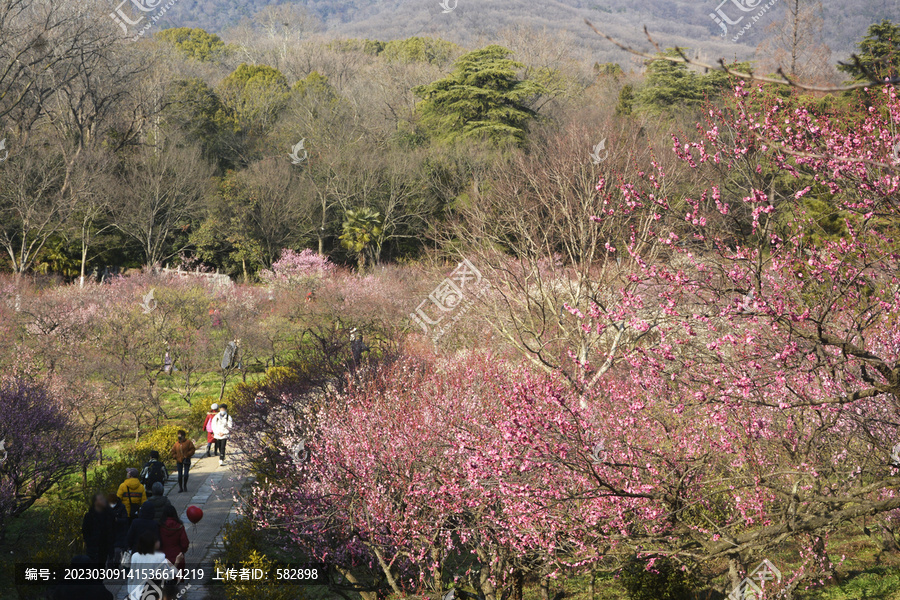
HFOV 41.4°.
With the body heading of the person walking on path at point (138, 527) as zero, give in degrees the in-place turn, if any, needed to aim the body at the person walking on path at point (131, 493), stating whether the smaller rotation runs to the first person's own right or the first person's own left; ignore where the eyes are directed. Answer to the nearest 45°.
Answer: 0° — they already face them

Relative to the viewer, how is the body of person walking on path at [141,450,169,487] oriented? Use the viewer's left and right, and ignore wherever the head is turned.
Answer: facing away from the viewer

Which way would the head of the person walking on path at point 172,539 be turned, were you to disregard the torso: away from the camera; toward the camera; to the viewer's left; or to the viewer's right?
away from the camera

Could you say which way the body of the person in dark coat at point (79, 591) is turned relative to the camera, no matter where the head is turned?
away from the camera

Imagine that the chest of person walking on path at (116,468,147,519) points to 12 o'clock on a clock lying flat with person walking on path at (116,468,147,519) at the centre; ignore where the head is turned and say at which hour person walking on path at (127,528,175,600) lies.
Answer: person walking on path at (127,528,175,600) is roughly at 6 o'clock from person walking on path at (116,468,147,519).

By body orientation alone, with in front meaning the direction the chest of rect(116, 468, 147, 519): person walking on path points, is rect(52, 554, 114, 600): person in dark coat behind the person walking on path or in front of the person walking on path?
behind

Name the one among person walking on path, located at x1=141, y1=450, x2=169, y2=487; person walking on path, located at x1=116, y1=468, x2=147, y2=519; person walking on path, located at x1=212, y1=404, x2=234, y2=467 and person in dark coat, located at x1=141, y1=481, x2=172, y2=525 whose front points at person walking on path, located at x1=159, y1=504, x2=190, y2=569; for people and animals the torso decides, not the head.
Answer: person walking on path, located at x1=212, y1=404, x2=234, y2=467

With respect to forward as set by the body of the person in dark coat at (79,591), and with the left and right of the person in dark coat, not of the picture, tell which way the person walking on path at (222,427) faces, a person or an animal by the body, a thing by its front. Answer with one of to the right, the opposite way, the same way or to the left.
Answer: the opposite way

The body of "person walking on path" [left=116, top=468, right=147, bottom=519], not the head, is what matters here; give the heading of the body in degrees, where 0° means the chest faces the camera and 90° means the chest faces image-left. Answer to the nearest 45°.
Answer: approximately 180°

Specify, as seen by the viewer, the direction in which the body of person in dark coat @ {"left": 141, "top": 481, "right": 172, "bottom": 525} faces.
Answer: away from the camera

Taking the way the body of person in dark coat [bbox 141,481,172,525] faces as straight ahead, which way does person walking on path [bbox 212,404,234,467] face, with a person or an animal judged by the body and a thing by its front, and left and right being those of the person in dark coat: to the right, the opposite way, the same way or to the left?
the opposite way

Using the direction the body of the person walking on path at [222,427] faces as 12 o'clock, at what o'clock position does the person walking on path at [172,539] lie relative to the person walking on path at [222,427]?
the person walking on path at [172,539] is roughly at 12 o'clock from the person walking on path at [222,427].
